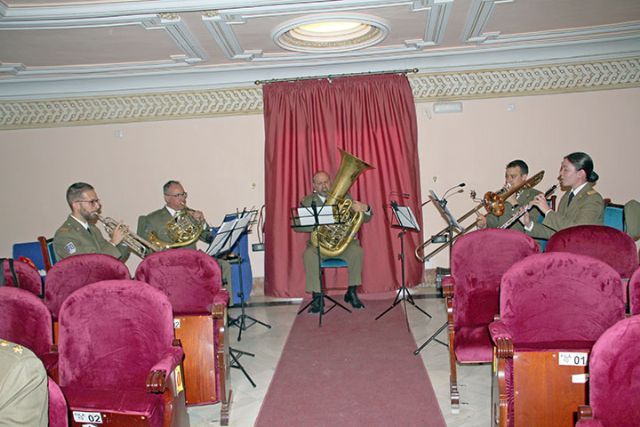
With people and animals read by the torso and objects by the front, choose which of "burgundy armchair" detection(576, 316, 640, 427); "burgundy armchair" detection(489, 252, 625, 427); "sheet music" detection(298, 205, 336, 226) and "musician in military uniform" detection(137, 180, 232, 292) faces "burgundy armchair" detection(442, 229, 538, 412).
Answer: the musician in military uniform

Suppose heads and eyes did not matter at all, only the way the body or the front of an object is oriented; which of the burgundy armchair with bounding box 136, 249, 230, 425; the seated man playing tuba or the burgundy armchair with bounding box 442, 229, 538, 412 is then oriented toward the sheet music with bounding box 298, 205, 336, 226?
the seated man playing tuba

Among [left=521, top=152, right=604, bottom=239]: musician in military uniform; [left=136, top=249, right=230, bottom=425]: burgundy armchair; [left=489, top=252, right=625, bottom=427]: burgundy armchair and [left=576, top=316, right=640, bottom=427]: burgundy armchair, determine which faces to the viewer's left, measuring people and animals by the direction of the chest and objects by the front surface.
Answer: the musician in military uniform

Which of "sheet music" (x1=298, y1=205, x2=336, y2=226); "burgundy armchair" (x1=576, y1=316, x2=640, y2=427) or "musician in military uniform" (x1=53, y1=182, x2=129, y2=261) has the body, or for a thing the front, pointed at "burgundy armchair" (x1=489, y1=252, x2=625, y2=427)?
the musician in military uniform

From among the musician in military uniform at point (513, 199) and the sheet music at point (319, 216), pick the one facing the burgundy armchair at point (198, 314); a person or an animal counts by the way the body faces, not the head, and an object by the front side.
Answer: the musician in military uniform

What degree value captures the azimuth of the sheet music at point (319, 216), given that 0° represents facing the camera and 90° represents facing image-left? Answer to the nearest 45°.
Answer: approximately 180°

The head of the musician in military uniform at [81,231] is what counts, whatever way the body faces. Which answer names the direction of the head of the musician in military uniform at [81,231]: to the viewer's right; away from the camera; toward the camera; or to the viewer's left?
to the viewer's right

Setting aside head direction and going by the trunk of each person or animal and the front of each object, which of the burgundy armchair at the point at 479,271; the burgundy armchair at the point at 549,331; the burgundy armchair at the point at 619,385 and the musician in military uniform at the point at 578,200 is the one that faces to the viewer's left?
the musician in military uniform
